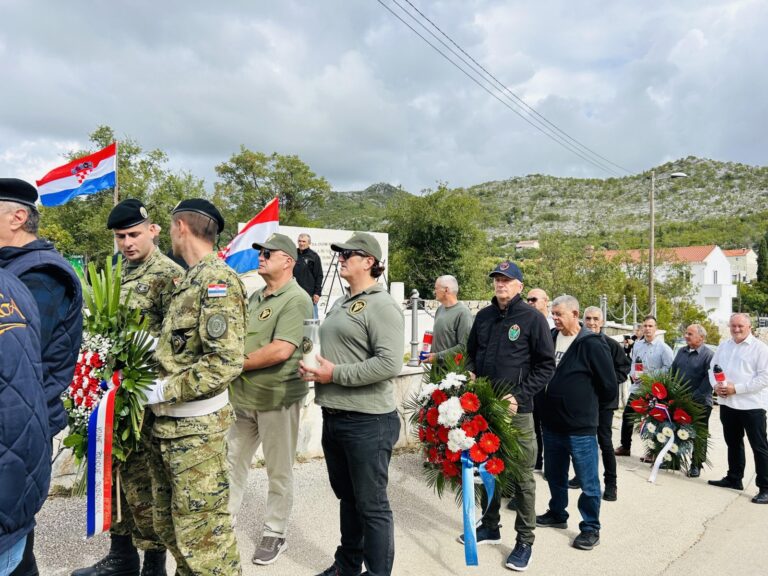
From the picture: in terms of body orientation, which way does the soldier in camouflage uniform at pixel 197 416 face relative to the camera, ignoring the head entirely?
to the viewer's left

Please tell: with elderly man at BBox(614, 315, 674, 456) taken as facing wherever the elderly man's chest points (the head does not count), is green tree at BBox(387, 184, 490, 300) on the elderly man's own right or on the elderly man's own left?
on the elderly man's own right

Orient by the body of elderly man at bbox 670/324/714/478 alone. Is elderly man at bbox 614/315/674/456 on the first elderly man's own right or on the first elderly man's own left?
on the first elderly man's own right

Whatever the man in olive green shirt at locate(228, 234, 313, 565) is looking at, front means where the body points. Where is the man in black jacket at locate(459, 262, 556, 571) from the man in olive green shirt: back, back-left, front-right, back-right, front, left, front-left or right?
back-left

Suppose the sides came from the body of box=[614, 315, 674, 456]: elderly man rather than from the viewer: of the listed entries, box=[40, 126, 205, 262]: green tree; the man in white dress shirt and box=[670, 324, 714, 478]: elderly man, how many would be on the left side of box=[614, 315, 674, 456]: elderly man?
2

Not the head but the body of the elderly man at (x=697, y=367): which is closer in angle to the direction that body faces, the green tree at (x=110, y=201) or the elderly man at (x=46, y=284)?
the elderly man

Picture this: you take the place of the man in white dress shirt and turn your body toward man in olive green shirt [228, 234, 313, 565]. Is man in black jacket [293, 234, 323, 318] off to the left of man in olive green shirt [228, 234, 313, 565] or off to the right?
right

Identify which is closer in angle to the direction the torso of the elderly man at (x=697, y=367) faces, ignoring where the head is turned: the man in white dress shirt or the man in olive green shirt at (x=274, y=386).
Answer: the man in olive green shirt

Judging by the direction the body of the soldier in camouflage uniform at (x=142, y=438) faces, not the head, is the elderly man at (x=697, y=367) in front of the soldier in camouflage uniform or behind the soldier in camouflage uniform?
behind

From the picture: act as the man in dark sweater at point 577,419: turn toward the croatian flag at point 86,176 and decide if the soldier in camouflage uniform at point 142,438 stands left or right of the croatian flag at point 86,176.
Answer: left

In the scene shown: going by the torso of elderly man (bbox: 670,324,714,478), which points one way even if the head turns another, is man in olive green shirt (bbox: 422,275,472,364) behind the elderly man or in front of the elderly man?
in front
